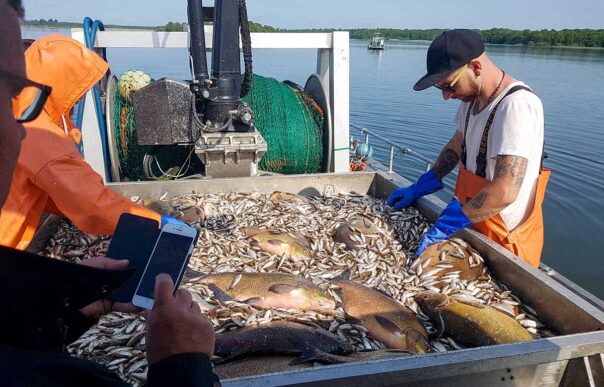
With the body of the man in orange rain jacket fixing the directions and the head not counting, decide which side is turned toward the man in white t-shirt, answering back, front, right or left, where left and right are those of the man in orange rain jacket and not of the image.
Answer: front

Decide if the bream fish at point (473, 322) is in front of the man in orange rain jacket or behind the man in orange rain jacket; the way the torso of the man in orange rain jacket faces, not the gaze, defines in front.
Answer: in front

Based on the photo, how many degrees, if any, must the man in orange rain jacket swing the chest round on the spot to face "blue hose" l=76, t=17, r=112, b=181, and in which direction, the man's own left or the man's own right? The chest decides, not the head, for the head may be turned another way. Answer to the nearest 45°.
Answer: approximately 90° to the man's own left

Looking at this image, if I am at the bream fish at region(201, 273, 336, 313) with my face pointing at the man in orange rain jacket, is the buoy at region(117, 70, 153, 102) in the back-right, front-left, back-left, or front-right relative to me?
front-right

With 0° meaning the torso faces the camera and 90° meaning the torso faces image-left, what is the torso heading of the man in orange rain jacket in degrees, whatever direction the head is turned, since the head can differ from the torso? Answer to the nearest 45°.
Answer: approximately 270°

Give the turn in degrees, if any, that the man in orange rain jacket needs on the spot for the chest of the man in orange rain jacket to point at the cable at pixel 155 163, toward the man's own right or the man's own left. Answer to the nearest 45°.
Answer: approximately 90° to the man's own left

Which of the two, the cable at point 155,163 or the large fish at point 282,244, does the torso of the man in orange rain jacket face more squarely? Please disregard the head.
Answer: the large fish

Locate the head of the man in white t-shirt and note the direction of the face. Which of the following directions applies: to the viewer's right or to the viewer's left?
to the viewer's left
